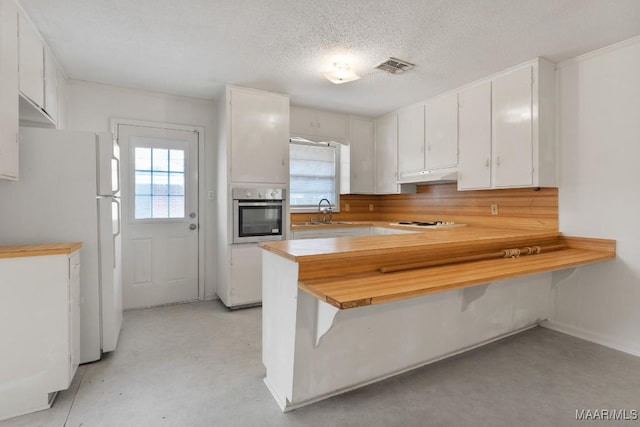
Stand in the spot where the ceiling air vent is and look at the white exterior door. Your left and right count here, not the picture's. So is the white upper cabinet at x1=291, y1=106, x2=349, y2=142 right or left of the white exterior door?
right

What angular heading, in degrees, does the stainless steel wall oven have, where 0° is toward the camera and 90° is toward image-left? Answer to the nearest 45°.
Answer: approximately 0°

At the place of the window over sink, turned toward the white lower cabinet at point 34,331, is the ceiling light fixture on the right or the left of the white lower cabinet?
left

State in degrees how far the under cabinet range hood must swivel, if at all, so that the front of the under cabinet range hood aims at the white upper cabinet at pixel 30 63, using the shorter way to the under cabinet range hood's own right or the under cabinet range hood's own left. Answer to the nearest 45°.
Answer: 0° — it already faces it

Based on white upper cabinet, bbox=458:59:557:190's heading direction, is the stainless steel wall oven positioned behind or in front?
in front

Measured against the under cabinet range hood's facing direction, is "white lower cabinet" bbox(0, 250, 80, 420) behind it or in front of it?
in front

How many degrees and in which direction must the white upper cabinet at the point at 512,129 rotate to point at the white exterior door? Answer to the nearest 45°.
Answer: approximately 45° to its right

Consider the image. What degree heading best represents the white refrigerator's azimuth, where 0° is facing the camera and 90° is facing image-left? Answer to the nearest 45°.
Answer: approximately 270°

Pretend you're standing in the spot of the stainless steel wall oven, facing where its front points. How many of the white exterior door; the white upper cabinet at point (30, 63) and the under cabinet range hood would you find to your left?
1

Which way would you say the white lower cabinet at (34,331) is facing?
to the viewer's right
